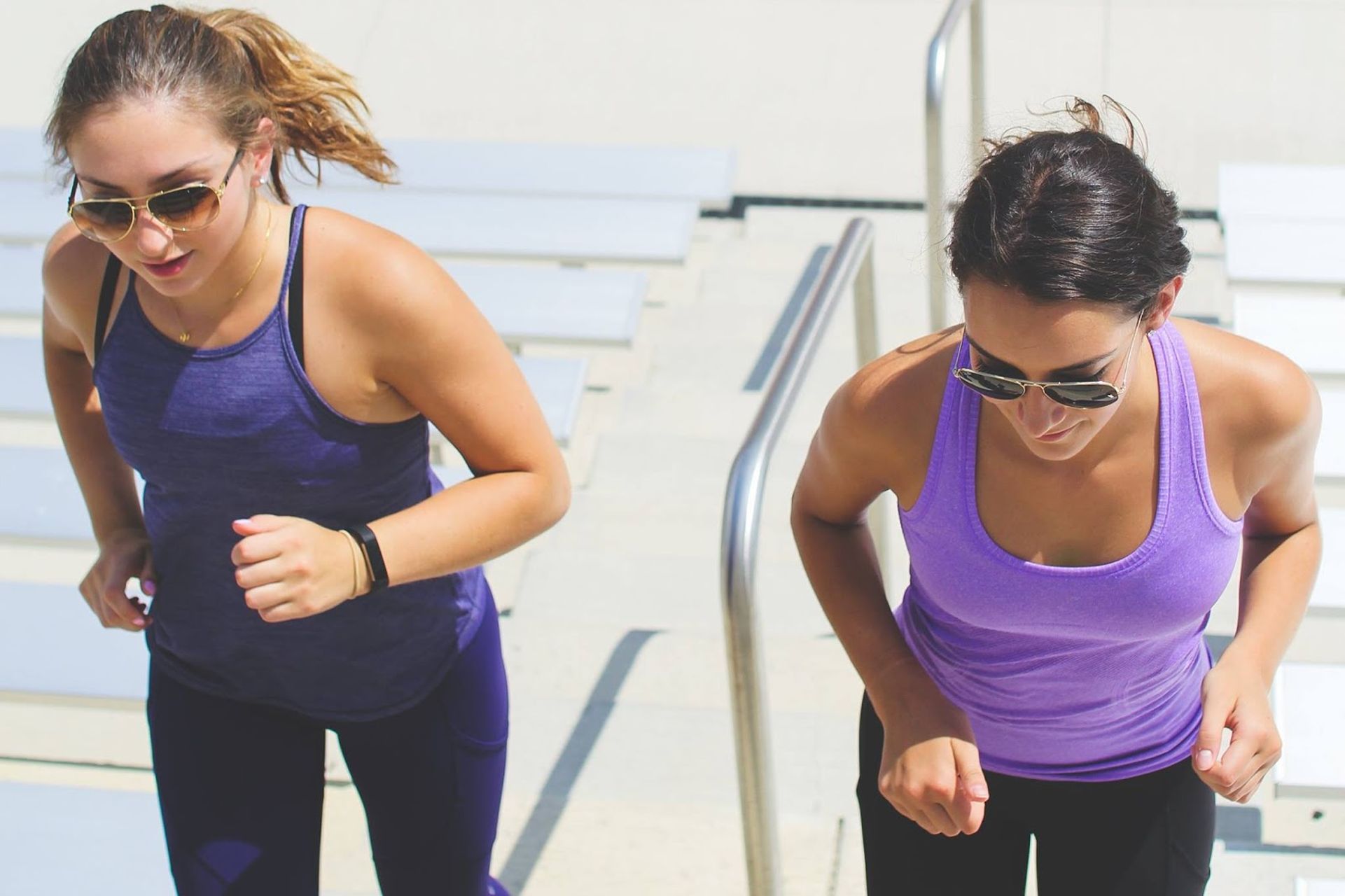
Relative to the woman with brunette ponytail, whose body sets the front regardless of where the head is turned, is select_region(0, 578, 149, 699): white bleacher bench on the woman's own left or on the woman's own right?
on the woman's own right

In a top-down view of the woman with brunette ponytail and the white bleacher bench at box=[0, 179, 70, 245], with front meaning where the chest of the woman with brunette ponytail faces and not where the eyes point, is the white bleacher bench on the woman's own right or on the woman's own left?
on the woman's own right

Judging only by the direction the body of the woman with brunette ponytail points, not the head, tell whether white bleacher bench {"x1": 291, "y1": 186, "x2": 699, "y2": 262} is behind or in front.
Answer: behind

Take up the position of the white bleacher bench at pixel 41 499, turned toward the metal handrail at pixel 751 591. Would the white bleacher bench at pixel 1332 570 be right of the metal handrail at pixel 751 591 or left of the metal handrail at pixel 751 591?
left

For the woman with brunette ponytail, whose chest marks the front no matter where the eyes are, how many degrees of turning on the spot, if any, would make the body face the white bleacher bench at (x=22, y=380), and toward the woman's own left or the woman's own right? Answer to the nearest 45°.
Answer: approximately 135° to the woman's own right

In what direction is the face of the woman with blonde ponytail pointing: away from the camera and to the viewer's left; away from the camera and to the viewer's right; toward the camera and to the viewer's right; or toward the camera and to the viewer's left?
toward the camera and to the viewer's left

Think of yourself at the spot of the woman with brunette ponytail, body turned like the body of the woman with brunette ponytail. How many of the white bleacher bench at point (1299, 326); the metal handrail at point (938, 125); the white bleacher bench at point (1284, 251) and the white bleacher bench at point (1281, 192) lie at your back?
4

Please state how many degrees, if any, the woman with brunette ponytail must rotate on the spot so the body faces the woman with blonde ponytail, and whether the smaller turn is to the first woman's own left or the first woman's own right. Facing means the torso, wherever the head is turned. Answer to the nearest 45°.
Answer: approximately 90° to the first woman's own right

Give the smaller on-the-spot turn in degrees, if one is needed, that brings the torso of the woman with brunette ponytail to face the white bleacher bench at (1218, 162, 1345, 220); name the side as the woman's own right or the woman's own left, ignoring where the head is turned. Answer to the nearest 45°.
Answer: approximately 180°

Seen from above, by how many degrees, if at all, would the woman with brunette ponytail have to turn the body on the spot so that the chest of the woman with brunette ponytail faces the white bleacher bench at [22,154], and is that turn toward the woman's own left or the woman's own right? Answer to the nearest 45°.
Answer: approximately 135° to the woman's own right

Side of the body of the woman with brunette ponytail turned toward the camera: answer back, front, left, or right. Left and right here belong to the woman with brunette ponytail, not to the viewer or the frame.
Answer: front

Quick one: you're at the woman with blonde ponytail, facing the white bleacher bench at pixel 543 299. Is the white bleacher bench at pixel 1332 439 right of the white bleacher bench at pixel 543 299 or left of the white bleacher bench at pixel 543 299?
right

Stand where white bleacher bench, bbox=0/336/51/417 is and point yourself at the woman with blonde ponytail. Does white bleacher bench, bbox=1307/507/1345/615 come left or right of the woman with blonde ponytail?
left
